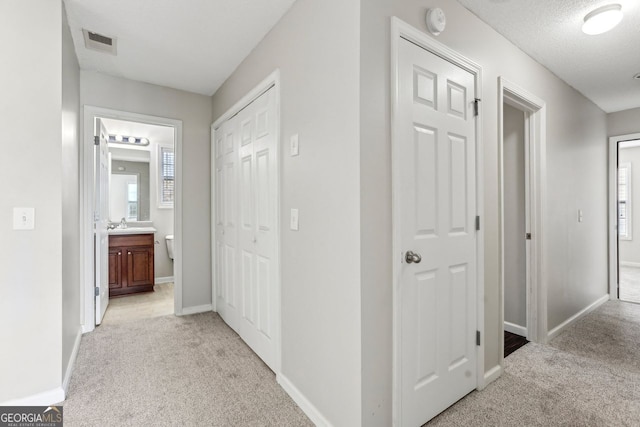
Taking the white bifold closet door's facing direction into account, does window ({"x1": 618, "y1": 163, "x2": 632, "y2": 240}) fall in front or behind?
behind

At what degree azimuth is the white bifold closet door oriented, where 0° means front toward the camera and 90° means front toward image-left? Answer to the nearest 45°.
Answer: approximately 90°

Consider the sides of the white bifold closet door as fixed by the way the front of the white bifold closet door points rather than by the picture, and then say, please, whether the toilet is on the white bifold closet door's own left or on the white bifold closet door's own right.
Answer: on the white bifold closet door's own right

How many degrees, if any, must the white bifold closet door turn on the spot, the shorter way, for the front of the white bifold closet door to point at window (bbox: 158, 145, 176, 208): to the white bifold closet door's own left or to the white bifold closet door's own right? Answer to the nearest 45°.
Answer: approximately 45° to the white bifold closet door's own right

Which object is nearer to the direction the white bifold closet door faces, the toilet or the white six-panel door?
the toilet

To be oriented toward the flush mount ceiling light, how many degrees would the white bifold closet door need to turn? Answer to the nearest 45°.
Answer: approximately 135° to its left
